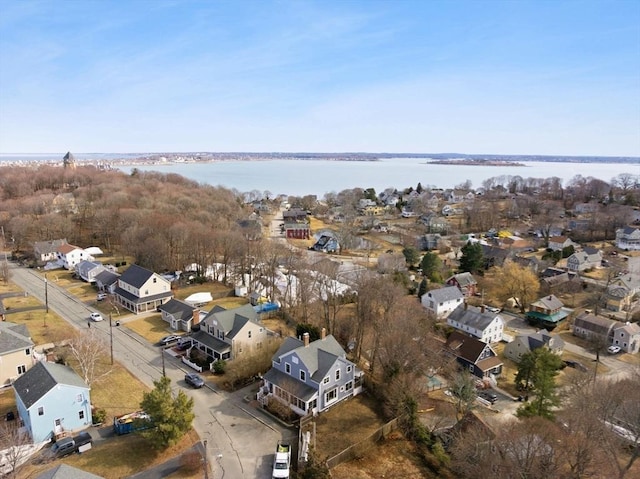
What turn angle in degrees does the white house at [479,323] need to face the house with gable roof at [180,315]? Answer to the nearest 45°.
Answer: approximately 90° to its right

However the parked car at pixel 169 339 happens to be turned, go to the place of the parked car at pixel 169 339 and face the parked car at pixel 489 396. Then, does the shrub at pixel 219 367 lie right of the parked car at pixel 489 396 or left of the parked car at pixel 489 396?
right

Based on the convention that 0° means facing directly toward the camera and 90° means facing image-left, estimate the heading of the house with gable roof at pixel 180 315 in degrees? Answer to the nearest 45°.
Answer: approximately 45°

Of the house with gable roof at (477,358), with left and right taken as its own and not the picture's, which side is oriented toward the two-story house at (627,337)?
left

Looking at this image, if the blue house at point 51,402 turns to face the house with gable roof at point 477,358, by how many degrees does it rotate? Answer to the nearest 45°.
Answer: approximately 45° to its left

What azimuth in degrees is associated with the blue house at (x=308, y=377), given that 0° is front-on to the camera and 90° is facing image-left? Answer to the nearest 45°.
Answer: approximately 45°
